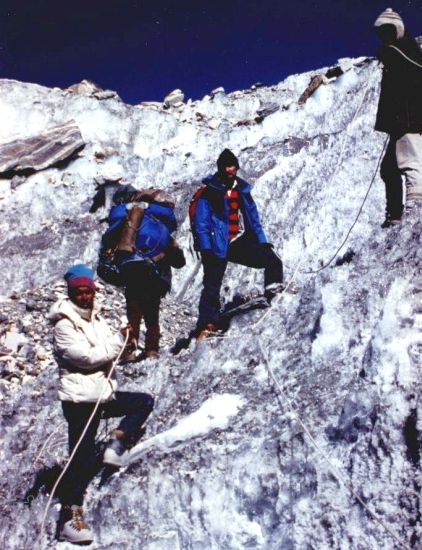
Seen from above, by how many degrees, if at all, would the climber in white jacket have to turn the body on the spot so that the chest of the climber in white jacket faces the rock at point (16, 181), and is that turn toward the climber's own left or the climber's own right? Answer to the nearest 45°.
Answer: approximately 135° to the climber's own left

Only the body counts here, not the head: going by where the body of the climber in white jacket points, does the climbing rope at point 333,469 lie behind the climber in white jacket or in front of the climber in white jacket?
in front

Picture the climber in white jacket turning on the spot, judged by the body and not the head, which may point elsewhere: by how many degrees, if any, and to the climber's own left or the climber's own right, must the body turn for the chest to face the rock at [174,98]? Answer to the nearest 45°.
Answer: approximately 135° to the climber's own left

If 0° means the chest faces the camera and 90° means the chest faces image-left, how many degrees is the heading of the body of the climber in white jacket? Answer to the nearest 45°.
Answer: approximately 315°

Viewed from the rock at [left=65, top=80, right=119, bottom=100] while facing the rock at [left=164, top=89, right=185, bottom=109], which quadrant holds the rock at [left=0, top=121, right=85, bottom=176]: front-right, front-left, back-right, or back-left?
back-right

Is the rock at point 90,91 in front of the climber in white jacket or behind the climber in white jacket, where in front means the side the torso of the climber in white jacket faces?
behind

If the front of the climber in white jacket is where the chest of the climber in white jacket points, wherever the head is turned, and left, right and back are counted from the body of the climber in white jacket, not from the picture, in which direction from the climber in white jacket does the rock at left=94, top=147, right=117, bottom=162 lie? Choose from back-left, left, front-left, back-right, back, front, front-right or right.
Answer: back-left

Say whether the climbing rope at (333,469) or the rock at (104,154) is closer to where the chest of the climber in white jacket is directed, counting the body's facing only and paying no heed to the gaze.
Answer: the climbing rope
